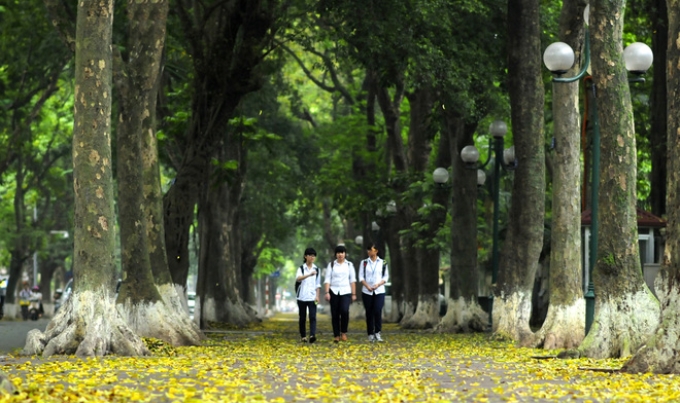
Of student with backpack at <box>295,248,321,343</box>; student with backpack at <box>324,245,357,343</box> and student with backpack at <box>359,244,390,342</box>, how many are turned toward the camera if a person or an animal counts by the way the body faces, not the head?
3

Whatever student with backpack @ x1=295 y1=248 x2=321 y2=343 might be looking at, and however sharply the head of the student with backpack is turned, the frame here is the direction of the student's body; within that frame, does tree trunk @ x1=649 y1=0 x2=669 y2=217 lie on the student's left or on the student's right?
on the student's left

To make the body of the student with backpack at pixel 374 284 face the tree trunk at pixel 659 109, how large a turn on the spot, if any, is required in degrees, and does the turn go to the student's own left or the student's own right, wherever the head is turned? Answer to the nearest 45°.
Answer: approximately 135° to the student's own left

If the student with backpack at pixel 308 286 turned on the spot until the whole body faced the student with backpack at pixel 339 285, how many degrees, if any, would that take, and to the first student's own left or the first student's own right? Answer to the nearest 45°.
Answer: approximately 90° to the first student's own left

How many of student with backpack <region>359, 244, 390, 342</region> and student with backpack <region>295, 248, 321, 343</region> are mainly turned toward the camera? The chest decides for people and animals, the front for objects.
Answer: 2

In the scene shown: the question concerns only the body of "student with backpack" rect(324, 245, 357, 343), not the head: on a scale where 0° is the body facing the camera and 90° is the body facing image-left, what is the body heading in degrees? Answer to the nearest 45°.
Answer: approximately 0°

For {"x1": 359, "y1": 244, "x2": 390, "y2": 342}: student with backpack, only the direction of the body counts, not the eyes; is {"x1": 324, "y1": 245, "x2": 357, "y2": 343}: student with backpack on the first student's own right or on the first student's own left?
on the first student's own right

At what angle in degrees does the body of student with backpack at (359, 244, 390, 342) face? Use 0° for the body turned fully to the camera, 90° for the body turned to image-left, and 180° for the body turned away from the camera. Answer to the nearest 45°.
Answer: approximately 0°

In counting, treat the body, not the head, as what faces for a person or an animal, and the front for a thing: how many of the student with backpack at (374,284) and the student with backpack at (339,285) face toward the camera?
2
